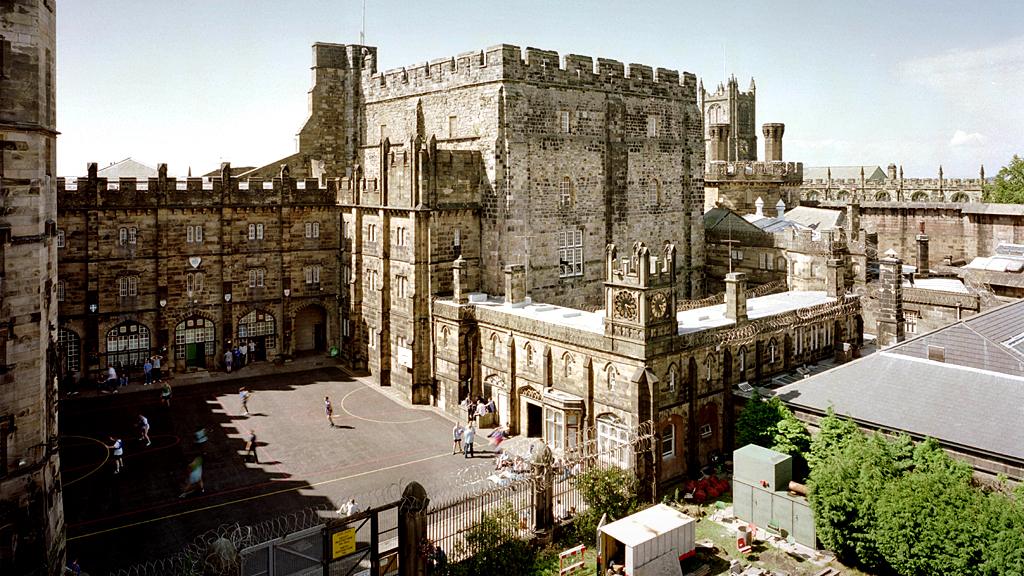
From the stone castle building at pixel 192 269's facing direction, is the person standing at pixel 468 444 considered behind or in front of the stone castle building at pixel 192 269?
in front

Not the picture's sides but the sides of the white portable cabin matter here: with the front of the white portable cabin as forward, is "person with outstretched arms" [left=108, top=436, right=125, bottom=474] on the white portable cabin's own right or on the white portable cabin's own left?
on the white portable cabin's own right

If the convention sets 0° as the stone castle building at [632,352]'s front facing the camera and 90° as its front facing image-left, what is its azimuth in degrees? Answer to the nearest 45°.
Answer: approximately 45°

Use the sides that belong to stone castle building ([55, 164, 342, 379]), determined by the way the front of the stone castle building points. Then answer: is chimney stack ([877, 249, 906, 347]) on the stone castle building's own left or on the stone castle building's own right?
on the stone castle building's own left

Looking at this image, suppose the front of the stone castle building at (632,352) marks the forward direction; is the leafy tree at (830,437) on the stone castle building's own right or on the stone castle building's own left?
on the stone castle building's own left

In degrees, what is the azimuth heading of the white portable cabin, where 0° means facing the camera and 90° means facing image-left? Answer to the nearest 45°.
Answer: approximately 45°

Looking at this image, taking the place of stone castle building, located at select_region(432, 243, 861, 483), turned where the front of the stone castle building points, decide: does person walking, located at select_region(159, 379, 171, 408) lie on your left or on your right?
on your right

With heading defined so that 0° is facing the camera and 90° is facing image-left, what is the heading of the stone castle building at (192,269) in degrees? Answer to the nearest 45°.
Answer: approximately 0°
